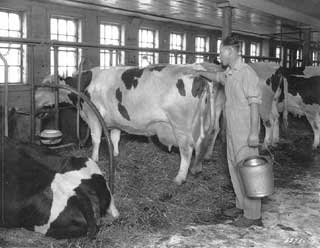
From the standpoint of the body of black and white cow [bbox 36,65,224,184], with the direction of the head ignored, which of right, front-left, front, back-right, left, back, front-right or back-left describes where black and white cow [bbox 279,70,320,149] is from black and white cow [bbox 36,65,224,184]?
right

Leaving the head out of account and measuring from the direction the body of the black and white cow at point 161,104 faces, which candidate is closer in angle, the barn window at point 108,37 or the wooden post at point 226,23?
the barn window

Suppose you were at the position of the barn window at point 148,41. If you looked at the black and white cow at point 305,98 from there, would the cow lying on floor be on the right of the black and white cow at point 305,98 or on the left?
right

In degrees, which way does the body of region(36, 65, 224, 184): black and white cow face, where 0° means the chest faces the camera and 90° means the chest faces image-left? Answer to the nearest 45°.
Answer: approximately 135°

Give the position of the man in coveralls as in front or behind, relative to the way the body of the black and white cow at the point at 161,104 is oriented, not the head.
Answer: behind

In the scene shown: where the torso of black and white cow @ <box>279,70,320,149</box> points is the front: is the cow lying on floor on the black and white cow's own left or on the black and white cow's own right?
on the black and white cow's own left

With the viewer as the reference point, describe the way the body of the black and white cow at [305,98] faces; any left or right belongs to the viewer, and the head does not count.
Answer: facing to the left of the viewer

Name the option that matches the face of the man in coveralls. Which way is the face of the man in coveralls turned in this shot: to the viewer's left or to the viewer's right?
to the viewer's left

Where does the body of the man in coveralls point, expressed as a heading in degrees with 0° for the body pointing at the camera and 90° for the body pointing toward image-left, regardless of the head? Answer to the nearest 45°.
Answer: approximately 90°
